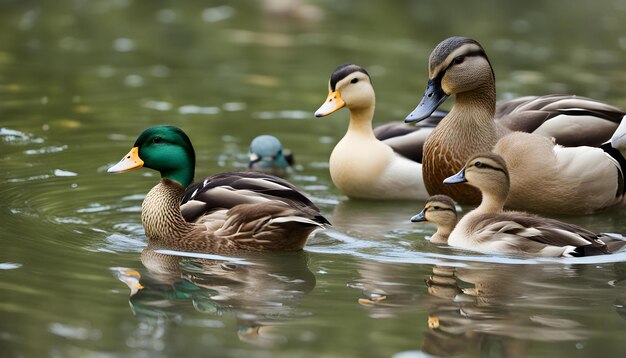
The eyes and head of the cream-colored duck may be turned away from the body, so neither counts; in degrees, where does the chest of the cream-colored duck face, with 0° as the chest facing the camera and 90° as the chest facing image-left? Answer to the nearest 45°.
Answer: approximately 45°

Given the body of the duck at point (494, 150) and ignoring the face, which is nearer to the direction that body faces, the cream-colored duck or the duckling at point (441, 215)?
the cream-colored duck

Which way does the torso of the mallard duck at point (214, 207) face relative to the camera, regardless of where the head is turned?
to the viewer's left

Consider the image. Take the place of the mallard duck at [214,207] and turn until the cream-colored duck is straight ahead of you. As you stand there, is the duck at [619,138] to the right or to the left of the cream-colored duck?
right

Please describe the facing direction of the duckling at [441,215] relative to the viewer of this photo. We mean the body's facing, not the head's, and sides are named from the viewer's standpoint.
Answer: facing to the left of the viewer

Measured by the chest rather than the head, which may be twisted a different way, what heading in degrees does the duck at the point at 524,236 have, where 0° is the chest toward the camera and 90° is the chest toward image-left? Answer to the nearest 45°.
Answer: approximately 90°

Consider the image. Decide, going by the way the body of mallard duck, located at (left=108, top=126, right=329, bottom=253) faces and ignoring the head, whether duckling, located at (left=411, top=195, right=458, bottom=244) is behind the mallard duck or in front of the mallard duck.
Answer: behind

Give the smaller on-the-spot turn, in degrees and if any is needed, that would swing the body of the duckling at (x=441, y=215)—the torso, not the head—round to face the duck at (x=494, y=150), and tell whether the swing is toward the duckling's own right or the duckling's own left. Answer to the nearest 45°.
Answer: approximately 90° to the duckling's own right

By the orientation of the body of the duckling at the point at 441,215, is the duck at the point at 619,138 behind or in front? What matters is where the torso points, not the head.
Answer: behind

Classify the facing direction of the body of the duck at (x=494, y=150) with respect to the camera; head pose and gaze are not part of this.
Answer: to the viewer's left
